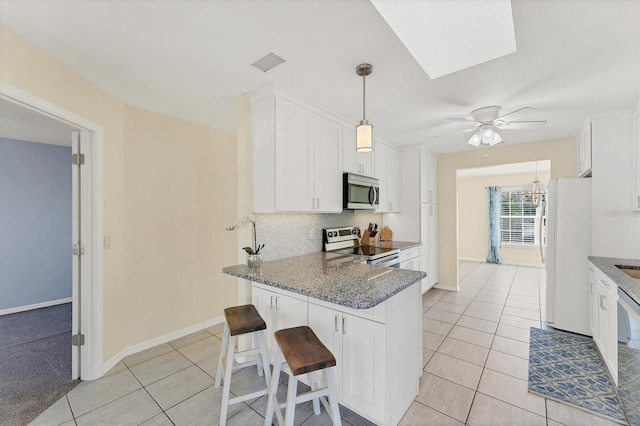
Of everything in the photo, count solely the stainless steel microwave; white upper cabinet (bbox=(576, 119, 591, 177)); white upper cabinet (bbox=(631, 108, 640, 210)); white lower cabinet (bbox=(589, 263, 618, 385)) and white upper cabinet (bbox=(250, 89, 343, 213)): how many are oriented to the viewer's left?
3

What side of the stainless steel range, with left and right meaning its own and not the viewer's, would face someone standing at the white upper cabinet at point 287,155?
right

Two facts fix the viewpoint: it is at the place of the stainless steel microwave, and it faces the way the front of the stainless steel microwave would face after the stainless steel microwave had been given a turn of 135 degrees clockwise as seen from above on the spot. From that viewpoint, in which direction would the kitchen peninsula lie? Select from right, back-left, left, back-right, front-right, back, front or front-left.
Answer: left

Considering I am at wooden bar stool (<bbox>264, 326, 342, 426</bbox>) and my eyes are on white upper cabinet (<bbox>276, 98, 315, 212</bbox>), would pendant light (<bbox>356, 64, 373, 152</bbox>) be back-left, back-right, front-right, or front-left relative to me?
front-right

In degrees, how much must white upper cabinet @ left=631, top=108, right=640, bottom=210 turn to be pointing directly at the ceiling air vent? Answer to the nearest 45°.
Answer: approximately 45° to its left

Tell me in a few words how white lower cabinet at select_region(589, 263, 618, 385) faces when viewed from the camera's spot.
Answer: facing to the left of the viewer

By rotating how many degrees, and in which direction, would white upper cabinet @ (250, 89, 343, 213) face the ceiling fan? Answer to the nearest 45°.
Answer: approximately 45° to its left

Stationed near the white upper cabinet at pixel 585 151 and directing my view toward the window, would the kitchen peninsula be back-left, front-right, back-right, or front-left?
back-left

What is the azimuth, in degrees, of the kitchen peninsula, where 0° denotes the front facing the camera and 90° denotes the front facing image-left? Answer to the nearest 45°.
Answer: approximately 45°

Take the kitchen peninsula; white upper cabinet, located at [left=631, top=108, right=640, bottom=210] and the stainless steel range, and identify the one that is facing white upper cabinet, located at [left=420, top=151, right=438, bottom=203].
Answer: white upper cabinet, located at [left=631, top=108, right=640, bottom=210]

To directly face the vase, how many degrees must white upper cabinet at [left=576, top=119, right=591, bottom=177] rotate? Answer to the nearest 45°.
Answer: approximately 45° to its left

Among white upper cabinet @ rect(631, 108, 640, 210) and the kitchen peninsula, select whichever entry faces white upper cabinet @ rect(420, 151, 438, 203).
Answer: white upper cabinet @ rect(631, 108, 640, 210)

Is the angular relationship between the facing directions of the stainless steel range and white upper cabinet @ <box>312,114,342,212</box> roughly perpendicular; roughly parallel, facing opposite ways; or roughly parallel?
roughly parallel

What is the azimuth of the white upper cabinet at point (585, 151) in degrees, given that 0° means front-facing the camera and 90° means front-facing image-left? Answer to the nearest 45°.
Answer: approximately 90°

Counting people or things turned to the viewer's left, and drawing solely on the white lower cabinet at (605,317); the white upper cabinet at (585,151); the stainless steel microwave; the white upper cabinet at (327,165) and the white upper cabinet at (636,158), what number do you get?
3

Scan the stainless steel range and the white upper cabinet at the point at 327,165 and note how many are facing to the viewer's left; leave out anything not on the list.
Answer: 0

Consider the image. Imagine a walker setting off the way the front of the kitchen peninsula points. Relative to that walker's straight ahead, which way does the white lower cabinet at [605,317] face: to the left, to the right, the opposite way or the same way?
to the right

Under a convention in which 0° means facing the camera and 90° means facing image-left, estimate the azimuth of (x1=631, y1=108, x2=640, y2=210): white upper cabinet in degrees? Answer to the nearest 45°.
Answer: approximately 90°
